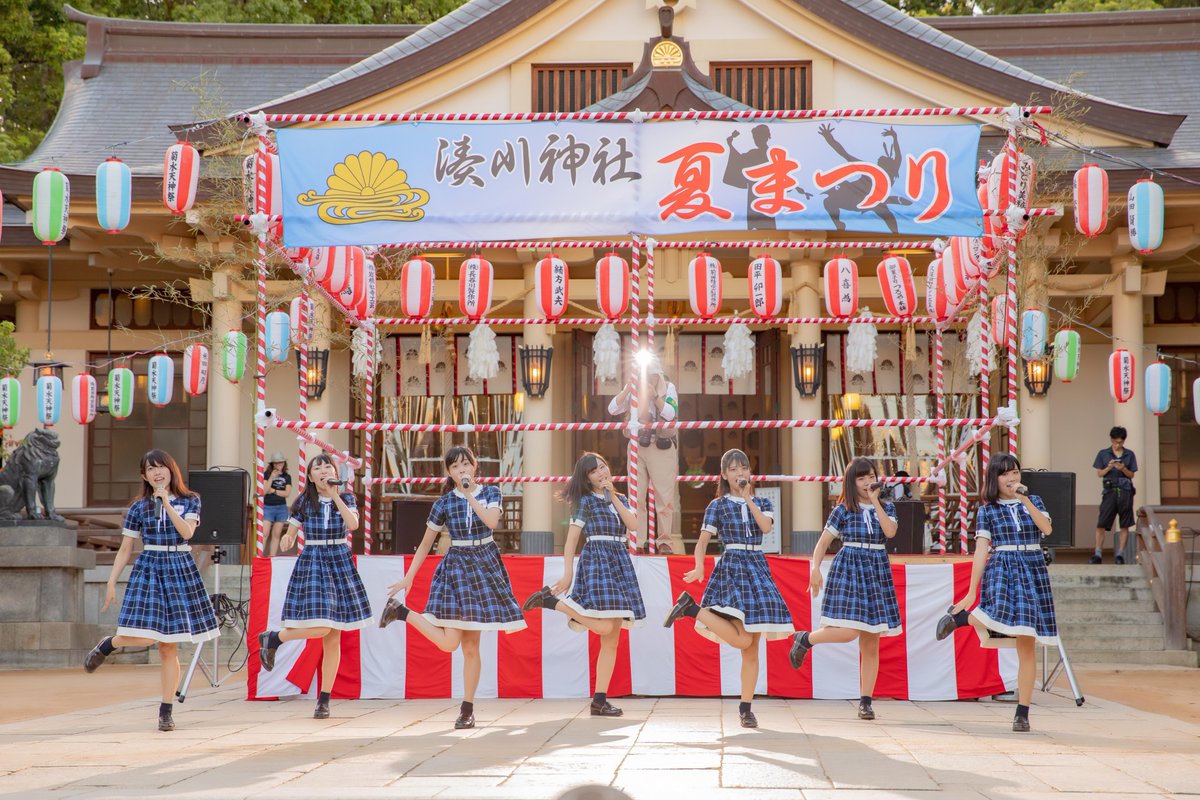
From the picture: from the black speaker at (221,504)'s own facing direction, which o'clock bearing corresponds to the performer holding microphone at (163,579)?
The performer holding microphone is roughly at 12 o'clock from the black speaker.

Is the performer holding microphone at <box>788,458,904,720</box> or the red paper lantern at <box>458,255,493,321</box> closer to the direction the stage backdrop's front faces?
the performer holding microphone

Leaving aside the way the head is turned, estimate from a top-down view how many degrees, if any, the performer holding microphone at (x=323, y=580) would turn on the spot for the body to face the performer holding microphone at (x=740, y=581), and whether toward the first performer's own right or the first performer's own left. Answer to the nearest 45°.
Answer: approximately 90° to the first performer's own left

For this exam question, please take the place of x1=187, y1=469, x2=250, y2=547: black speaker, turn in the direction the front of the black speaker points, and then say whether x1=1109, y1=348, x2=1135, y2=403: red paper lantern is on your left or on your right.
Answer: on your left

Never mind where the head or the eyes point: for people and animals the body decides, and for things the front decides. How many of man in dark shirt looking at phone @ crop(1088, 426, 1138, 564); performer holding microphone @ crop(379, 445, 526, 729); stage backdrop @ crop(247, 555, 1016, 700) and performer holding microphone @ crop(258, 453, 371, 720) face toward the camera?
4

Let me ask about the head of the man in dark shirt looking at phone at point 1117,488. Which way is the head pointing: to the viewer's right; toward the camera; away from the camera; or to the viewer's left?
toward the camera

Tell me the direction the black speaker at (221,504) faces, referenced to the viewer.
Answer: facing the viewer

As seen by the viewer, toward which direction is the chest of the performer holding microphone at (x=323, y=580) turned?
toward the camera

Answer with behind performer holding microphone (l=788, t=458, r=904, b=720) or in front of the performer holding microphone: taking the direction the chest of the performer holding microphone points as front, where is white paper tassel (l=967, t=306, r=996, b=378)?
behind

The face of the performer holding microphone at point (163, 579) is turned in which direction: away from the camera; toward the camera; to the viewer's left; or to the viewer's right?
toward the camera

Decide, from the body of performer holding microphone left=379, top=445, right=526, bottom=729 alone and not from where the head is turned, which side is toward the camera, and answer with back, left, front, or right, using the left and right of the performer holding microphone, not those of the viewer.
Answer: front

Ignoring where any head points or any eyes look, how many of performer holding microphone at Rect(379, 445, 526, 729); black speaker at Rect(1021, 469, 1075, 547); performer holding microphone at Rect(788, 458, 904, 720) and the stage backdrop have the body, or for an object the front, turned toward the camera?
4

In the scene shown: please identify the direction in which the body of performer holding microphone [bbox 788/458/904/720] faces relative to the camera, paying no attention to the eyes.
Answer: toward the camera

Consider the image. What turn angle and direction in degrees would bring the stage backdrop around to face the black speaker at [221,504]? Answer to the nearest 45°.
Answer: approximately 135° to its right
